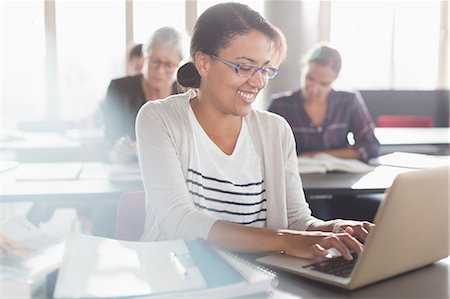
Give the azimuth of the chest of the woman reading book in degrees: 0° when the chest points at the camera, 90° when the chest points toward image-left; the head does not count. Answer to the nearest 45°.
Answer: approximately 0°

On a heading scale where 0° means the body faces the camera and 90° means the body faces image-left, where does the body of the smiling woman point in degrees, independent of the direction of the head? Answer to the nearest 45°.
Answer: approximately 315°

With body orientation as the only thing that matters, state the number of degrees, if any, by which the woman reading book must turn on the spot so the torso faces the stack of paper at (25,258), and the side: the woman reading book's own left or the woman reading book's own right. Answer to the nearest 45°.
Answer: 0° — they already face it

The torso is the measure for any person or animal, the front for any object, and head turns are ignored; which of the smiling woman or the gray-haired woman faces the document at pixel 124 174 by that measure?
the gray-haired woman

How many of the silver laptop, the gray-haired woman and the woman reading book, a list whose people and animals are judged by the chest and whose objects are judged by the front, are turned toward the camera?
2

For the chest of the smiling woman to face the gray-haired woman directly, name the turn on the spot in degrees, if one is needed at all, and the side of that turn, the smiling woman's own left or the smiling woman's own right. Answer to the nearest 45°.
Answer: approximately 135° to the smiling woman's own left

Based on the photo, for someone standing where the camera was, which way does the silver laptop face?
facing away from the viewer and to the left of the viewer

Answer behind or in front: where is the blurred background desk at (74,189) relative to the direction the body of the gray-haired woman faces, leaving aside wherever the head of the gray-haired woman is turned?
in front

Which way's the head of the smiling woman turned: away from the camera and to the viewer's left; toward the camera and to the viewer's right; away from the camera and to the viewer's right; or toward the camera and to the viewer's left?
toward the camera and to the viewer's right
